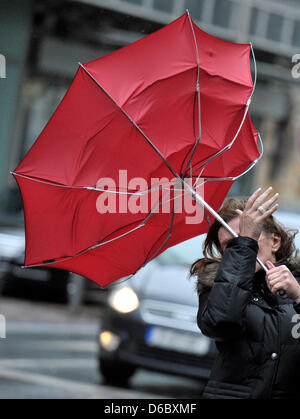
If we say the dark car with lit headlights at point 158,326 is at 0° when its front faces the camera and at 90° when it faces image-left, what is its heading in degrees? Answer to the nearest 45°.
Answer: approximately 45°

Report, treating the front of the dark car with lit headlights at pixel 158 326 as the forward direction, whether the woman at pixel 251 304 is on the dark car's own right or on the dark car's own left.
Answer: on the dark car's own left
